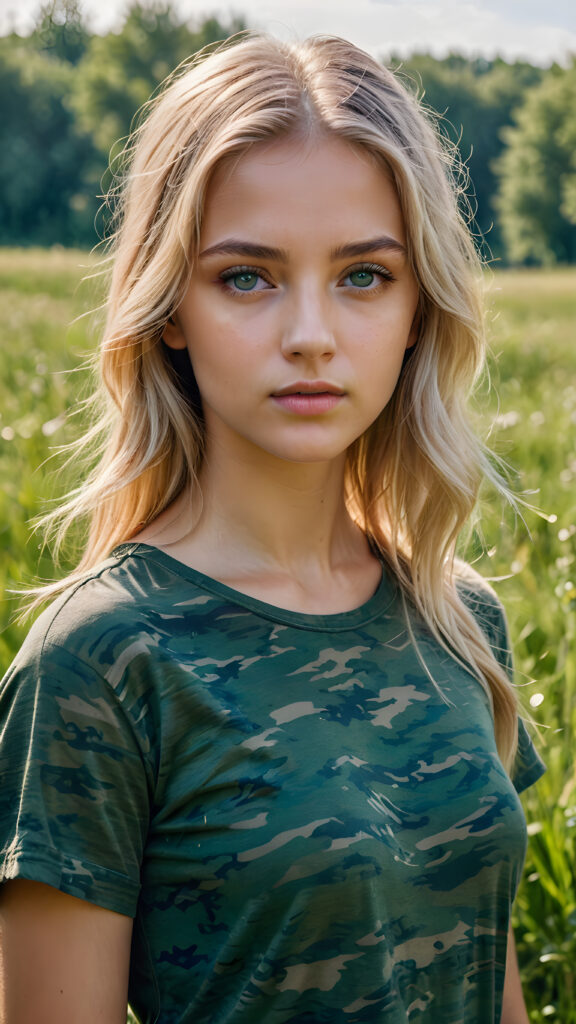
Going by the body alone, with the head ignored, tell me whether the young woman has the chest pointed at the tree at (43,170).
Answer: no

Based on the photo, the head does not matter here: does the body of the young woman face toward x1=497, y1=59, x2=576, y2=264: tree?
no

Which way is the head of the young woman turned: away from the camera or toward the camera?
toward the camera

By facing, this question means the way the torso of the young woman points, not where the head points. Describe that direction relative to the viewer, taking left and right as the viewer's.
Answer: facing the viewer and to the right of the viewer

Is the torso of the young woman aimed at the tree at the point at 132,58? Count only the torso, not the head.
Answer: no

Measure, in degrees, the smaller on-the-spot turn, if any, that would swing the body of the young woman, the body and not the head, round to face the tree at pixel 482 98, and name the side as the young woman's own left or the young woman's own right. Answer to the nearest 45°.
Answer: approximately 135° to the young woman's own left
